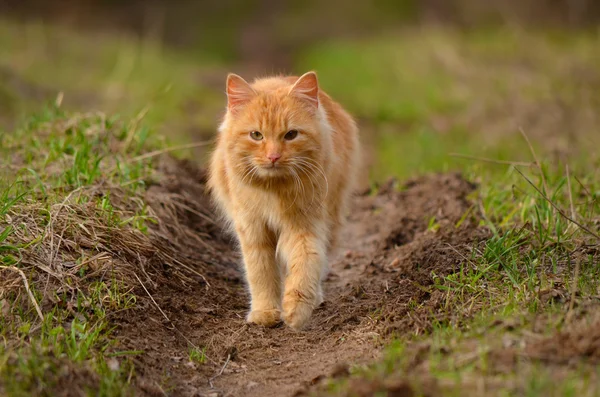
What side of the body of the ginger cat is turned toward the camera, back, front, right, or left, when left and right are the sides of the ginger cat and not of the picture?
front
